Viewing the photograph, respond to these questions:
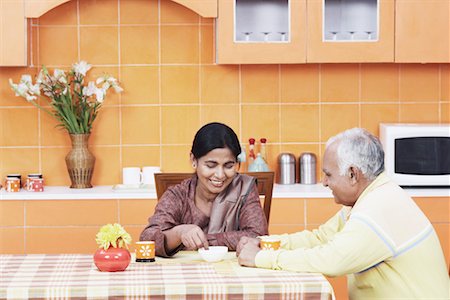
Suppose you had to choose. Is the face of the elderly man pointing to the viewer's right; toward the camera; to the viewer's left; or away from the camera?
to the viewer's left

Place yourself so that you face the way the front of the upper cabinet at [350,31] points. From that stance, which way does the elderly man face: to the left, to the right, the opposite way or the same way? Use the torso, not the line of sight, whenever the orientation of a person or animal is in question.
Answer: to the right

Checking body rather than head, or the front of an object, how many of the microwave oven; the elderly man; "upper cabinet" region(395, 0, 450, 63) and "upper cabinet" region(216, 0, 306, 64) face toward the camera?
3

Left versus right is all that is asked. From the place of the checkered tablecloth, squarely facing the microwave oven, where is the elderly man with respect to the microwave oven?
right

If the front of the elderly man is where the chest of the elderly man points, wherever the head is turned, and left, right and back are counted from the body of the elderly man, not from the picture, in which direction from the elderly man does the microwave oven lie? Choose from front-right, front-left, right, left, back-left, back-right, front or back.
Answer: right

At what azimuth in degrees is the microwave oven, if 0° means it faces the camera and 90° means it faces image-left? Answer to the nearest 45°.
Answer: approximately 0°

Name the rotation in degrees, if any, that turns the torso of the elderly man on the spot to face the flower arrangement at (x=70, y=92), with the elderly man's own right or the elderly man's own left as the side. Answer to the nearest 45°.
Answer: approximately 45° to the elderly man's own right

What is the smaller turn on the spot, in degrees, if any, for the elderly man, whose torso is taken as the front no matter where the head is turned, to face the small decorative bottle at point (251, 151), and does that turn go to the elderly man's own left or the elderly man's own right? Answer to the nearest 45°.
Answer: approximately 90° to the elderly man's own right

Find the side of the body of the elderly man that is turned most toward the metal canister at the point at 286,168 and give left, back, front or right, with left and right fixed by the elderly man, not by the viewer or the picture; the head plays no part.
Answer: right

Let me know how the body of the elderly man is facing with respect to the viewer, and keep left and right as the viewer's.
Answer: facing to the left of the viewer

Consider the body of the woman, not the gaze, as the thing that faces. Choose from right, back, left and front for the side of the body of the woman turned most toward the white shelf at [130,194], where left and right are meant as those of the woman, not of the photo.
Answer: back

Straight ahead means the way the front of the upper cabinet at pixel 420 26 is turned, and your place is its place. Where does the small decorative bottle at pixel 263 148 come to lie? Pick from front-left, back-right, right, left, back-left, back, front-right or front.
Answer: right

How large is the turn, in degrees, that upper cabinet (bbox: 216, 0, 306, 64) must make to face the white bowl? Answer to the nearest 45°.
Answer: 0° — it already faces it
